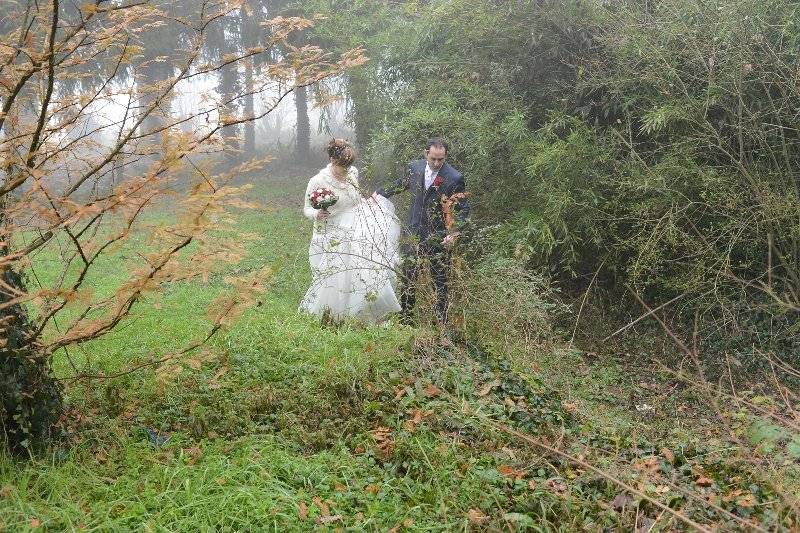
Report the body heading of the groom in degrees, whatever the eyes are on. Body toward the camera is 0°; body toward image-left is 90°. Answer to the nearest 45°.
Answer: approximately 0°

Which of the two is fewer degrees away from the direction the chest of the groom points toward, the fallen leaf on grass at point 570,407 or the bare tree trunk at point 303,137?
the fallen leaf on grass

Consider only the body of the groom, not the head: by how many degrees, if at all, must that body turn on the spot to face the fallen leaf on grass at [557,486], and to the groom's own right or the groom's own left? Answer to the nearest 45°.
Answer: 0° — they already face it

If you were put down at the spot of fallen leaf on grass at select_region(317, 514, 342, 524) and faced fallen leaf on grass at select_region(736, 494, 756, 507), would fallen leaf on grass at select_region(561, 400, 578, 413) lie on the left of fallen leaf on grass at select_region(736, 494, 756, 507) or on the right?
left

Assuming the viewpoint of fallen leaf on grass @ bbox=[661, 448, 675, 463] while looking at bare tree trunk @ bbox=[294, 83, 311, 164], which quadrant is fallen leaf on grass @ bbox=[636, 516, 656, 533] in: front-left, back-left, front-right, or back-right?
back-left

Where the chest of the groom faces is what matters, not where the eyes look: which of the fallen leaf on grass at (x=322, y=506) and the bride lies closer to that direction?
the fallen leaf on grass

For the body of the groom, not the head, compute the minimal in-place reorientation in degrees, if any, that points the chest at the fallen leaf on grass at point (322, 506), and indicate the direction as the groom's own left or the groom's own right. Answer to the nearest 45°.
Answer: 0° — they already face it

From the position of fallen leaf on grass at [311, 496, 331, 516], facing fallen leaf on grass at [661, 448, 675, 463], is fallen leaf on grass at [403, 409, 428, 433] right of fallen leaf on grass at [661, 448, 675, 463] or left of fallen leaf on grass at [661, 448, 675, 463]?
left

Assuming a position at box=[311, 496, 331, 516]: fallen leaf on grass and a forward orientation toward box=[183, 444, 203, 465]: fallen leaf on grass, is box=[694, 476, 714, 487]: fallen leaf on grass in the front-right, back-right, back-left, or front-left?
back-right
